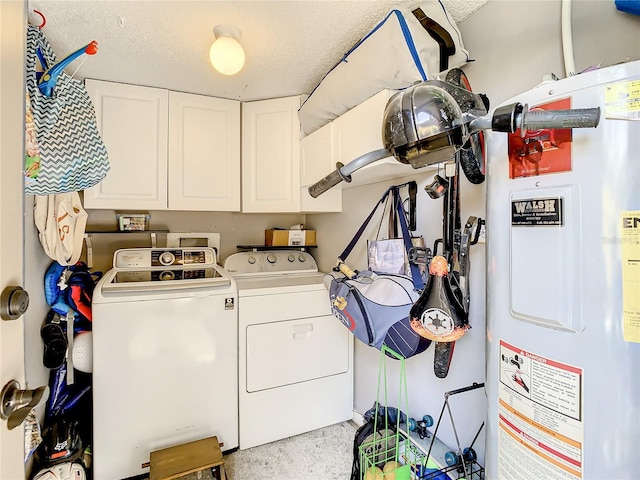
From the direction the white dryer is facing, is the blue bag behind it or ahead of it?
ahead

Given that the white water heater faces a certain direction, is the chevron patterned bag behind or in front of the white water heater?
in front

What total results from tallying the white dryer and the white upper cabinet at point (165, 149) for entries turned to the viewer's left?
0

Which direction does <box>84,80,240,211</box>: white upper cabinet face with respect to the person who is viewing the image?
facing the viewer and to the right of the viewer

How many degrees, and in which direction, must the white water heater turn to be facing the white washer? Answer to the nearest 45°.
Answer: approximately 45° to its right

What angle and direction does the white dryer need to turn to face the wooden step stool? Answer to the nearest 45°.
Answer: approximately 90° to its right

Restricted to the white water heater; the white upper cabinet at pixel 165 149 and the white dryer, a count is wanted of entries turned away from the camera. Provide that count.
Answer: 0

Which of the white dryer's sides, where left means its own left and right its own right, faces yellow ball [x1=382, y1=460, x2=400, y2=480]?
front

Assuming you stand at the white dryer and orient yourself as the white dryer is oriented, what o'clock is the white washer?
The white washer is roughly at 4 o'clock from the white dryer.

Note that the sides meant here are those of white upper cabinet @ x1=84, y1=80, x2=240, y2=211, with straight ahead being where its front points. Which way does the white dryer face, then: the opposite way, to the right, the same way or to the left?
the same way

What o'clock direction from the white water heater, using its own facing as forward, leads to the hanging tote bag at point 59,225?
The hanging tote bag is roughly at 1 o'clock from the white water heater.
